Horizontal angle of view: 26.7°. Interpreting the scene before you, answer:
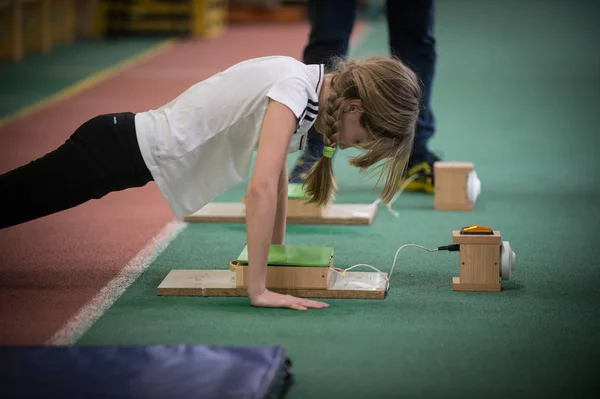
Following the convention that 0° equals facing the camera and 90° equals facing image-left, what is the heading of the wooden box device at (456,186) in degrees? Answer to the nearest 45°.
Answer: approximately 270°

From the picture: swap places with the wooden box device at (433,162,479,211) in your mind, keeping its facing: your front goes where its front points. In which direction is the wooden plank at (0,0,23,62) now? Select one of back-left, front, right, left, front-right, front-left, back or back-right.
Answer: back-left

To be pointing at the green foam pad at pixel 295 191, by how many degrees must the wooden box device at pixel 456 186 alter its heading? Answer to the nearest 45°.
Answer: approximately 135° to its right

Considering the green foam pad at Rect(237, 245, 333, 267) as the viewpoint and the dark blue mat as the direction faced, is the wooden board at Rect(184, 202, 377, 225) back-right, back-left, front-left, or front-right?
back-right

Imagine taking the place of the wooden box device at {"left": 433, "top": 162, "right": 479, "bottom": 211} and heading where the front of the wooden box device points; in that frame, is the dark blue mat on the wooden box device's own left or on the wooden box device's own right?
on the wooden box device's own right
